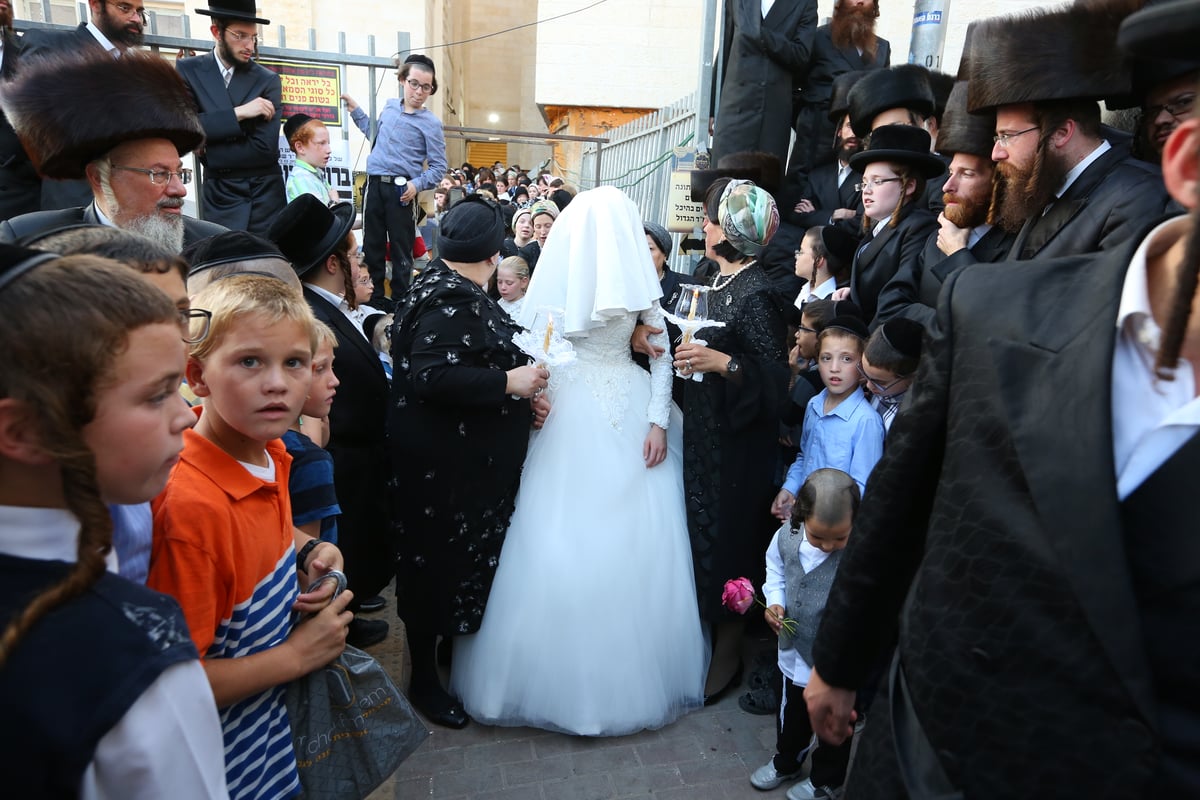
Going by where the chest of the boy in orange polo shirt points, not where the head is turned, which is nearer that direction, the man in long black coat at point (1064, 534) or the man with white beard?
the man in long black coat

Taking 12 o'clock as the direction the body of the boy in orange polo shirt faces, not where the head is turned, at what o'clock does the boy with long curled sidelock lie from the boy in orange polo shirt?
The boy with long curled sidelock is roughly at 2 o'clock from the boy in orange polo shirt.

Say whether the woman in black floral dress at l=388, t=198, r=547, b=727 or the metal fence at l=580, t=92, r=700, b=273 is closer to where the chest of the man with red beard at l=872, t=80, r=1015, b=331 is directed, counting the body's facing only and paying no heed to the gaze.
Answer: the woman in black floral dress

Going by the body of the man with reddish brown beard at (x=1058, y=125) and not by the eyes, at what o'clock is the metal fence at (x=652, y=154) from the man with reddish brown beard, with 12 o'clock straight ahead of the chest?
The metal fence is roughly at 2 o'clock from the man with reddish brown beard.

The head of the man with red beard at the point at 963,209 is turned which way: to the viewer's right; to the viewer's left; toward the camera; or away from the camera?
to the viewer's left

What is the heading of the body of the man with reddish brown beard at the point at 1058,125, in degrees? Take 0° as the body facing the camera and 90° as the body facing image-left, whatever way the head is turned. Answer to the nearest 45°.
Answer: approximately 90°

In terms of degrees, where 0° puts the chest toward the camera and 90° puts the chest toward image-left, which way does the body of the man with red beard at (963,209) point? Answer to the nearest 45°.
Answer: approximately 45°

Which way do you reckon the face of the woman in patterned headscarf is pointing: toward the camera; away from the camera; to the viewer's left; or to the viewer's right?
to the viewer's left

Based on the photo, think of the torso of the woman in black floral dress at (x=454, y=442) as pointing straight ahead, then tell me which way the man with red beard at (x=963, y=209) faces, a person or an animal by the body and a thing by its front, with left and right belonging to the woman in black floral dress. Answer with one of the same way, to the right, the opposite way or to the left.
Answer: the opposite way

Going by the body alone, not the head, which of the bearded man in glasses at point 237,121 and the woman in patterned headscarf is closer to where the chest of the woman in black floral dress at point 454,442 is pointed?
the woman in patterned headscarf
